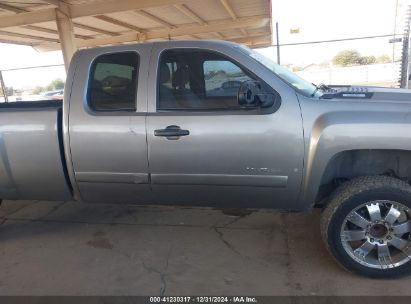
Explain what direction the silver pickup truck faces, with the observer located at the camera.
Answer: facing to the right of the viewer
